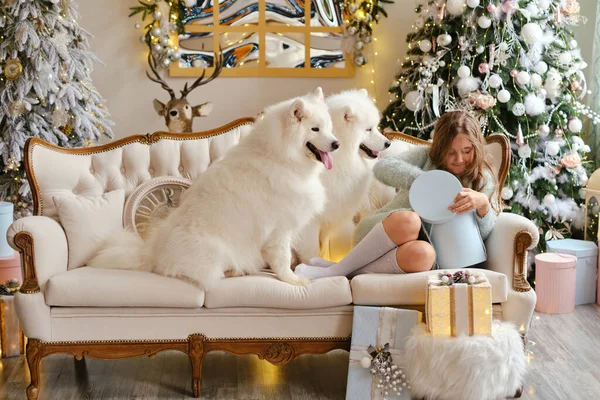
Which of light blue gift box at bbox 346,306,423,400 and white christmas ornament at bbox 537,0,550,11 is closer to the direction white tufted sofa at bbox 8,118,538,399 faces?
the light blue gift box

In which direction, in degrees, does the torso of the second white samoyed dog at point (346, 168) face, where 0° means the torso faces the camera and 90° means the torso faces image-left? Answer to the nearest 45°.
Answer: approximately 270°

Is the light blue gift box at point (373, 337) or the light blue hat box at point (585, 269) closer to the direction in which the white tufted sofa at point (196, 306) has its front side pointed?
the light blue gift box

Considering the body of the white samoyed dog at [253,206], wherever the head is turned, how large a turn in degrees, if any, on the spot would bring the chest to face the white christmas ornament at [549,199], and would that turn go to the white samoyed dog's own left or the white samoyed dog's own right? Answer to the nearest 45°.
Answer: approximately 45° to the white samoyed dog's own left

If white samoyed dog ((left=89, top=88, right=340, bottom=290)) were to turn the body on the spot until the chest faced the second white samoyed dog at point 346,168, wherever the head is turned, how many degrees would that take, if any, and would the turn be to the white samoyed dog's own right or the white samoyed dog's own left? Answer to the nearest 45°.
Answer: approximately 45° to the white samoyed dog's own left

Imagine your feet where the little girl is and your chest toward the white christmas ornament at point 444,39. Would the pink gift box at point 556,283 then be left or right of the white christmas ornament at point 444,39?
right

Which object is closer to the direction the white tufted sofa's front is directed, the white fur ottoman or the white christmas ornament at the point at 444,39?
the white fur ottoman

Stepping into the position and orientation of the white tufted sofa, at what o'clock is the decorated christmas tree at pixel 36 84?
The decorated christmas tree is roughly at 5 o'clock from the white tufted sofa.

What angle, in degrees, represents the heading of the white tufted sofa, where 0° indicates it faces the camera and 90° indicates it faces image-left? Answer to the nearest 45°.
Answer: approximately 0°
